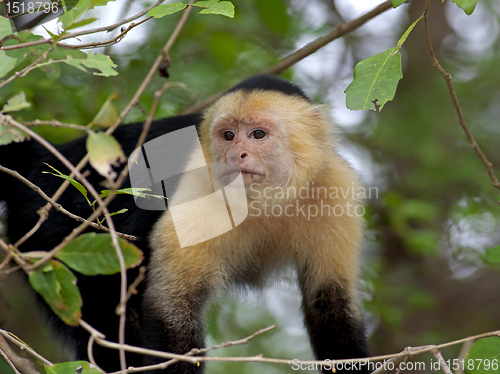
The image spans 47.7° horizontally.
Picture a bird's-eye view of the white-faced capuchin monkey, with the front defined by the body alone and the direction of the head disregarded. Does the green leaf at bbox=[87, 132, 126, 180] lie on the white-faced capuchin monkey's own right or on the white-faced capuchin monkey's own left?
on the white-faced capuchin monkey's own right

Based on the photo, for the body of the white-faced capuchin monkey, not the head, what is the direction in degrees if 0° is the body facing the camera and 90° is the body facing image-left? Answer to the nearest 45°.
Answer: approximately 315°

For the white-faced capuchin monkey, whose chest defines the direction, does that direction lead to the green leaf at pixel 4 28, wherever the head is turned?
no

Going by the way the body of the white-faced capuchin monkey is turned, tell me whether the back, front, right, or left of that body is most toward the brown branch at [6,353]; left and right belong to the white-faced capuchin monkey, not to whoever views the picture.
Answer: right

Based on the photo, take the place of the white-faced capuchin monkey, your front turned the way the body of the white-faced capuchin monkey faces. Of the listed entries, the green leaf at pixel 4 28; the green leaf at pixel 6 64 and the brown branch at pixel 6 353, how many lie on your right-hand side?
3

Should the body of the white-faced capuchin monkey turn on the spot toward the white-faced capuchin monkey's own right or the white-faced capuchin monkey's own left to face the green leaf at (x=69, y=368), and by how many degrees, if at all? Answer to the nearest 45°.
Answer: approximately 90° to the white-faced capuchin monkey's own right

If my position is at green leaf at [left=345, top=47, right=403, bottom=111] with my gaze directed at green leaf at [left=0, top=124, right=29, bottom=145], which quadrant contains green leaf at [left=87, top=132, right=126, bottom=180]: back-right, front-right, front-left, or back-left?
front-left

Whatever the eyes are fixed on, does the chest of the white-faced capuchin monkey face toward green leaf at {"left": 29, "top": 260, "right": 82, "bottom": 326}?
no

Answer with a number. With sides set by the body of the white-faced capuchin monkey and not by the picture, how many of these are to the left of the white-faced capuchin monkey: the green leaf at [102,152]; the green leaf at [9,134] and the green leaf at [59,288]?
0

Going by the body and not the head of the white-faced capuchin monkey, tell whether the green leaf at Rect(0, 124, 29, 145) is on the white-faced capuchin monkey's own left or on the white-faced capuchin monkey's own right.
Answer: on the white-faced capuchin monkey's own right
